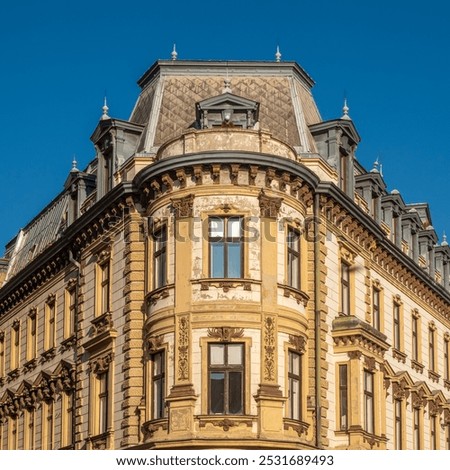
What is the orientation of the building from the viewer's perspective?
toward the camera
